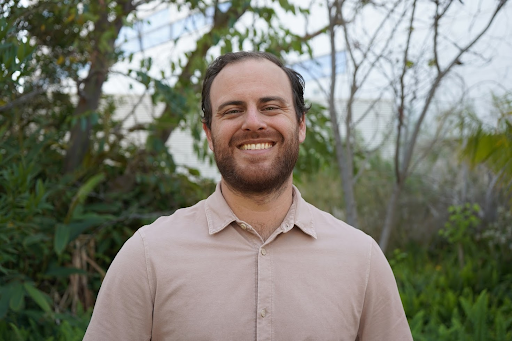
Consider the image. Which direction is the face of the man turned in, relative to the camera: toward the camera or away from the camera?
toward the camera

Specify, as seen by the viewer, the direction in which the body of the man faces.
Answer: toward the camera
